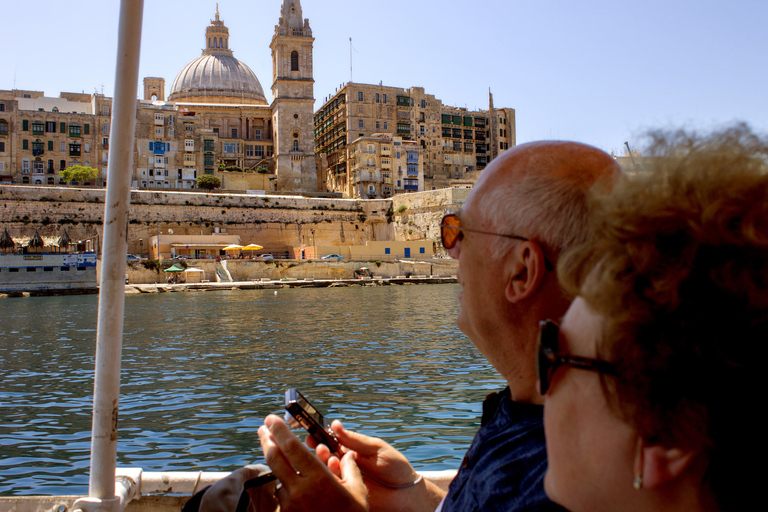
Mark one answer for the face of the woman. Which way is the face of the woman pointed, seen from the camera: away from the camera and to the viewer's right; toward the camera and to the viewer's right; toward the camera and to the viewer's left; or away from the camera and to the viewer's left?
away from the camera and to the viewer's left

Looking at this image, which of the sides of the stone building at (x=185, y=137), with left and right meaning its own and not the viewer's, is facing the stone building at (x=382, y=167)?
left

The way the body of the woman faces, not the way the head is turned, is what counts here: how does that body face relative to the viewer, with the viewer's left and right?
facing away from the viewer and to the left of the viewer

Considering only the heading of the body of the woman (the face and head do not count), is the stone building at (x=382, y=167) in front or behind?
in front

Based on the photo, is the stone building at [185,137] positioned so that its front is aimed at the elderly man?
yes

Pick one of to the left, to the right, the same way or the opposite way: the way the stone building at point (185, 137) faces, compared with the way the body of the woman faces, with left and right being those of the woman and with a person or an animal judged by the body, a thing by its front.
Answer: the opposite way

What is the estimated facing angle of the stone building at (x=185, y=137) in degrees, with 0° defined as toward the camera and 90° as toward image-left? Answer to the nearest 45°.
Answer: approximately 0°

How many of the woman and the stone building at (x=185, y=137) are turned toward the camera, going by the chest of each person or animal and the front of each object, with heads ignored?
1

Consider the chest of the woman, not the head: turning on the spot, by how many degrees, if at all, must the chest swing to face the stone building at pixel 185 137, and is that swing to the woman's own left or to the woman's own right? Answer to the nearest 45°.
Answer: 0° — they already face it

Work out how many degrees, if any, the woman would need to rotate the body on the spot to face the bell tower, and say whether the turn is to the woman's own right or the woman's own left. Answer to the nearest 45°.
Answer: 0° — they already face it
